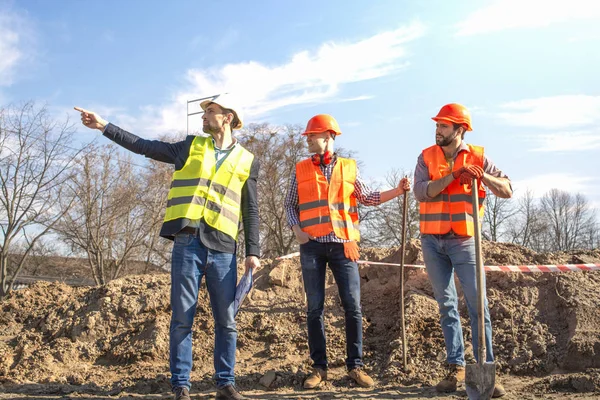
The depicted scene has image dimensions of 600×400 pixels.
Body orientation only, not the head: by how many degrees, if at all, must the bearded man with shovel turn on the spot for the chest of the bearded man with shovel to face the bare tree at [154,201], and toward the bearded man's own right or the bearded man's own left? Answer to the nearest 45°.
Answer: approximately 135° to the bearded man's own right

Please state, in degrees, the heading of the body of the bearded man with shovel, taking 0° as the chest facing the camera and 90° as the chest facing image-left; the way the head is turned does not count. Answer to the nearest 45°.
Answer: approximately 0°

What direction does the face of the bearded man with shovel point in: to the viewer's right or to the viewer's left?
to the viewer's left

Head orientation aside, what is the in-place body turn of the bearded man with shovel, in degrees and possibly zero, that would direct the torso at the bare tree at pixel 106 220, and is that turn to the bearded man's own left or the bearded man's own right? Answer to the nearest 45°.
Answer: approximately 135° to the bearded man's own right

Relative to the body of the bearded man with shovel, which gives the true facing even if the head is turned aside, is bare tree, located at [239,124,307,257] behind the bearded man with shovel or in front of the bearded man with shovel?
behind
